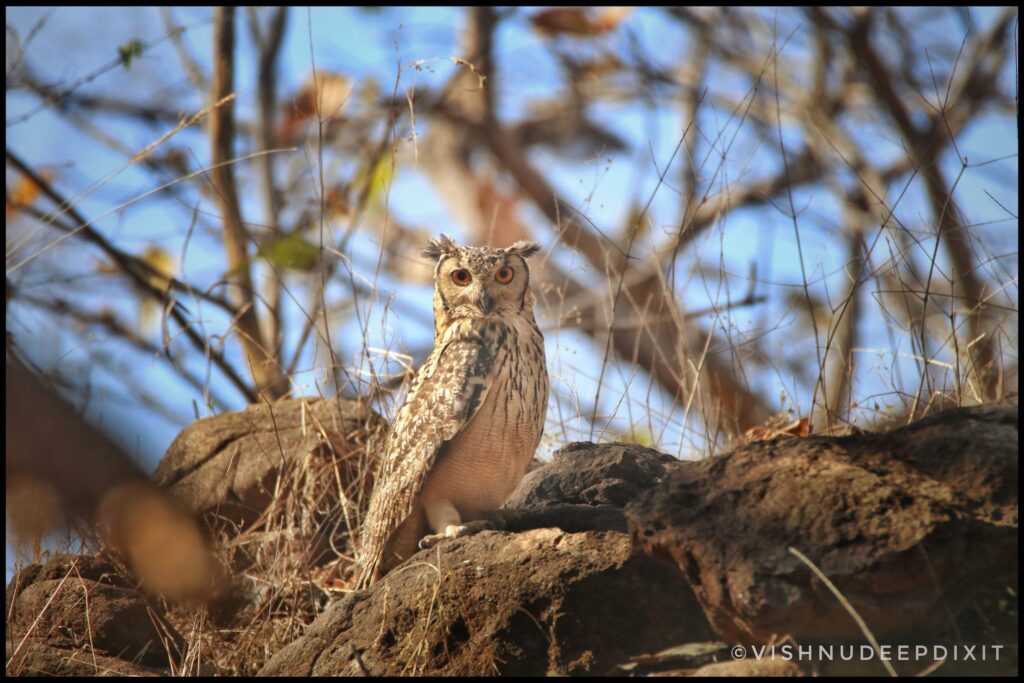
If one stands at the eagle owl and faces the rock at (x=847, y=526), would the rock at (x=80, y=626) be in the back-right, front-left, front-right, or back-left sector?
back-right

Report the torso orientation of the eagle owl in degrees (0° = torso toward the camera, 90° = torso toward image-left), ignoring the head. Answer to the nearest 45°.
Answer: approximately 315°

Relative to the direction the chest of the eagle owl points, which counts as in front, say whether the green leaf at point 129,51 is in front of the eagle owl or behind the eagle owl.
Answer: behind

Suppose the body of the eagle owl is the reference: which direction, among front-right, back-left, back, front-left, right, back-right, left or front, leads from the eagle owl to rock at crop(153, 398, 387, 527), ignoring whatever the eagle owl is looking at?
back

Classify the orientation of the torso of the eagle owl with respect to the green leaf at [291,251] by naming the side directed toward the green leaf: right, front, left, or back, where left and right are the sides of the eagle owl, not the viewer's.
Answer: back
